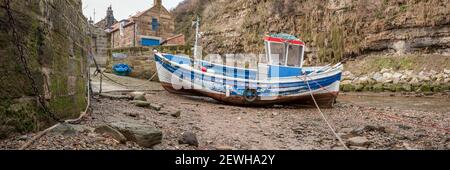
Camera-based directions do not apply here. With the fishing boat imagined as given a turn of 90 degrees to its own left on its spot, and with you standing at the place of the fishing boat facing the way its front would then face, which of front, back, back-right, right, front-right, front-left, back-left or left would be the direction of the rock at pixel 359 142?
front

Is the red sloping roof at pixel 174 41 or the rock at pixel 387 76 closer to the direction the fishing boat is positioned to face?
the red sloping roof

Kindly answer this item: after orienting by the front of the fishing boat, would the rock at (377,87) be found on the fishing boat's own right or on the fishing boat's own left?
on the fishing boat's own right

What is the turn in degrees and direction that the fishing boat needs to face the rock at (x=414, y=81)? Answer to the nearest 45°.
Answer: approximately 135° to its right

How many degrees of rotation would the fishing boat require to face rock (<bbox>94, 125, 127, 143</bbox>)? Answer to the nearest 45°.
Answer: approximately 90° to its left

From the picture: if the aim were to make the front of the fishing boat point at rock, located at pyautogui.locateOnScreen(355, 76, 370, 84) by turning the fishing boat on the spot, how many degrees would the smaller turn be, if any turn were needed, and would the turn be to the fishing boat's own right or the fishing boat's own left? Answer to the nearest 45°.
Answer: approximately 135° to the fishing boat's own right

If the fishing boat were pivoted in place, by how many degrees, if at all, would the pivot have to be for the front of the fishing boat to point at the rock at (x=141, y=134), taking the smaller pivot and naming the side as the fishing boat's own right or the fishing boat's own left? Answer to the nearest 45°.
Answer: approximately 90° to the fishing boat's own left

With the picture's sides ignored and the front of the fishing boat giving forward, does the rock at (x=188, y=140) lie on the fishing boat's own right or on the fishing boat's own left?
on the fishing boat's own left

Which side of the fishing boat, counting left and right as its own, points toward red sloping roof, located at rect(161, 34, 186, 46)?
right

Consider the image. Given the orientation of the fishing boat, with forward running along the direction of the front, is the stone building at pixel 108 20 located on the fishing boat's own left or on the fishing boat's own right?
on the fishing boat's own right

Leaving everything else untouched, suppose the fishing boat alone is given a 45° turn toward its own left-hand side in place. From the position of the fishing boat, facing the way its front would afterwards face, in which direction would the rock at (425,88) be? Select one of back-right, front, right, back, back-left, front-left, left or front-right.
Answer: back

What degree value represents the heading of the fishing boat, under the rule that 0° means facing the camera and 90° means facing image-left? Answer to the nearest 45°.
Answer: approximately 90°

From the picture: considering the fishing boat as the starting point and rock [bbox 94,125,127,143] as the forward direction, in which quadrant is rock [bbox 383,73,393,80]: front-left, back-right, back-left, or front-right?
back-left

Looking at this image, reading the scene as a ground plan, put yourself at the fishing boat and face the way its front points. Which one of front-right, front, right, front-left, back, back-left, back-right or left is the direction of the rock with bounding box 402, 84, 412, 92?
back-right

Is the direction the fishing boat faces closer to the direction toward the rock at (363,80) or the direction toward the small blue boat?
the small blue boat
